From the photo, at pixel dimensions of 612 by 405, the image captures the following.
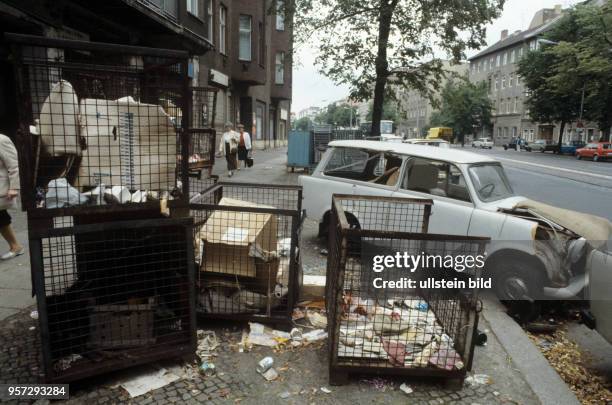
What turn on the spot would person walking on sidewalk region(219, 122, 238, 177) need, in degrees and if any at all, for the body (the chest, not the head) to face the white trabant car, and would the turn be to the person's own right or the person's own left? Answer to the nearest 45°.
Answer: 0° — they already face it

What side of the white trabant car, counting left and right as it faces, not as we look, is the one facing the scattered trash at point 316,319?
right

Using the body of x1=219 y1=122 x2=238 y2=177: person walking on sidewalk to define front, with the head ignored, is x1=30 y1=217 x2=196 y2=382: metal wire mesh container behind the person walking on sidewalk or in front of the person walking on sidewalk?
in front

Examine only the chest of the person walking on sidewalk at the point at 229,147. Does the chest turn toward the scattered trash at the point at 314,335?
yes

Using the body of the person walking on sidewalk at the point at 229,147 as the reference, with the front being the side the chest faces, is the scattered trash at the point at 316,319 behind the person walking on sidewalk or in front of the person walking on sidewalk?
in front

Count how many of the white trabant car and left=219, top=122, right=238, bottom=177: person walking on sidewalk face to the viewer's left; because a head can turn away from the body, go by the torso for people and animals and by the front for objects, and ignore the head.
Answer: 0
